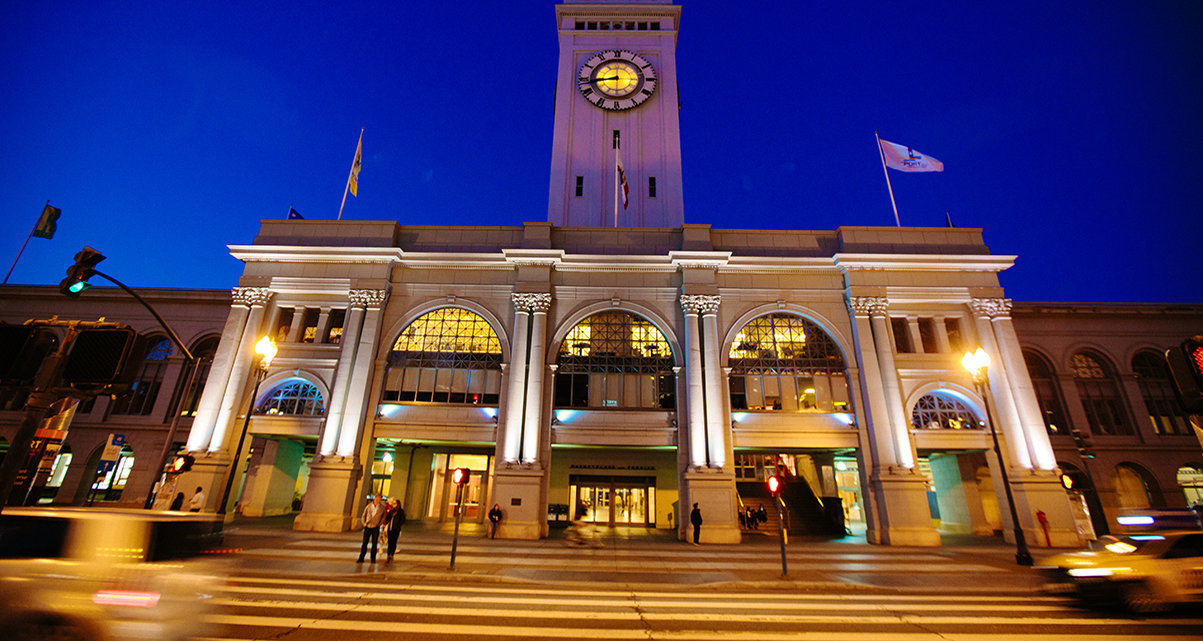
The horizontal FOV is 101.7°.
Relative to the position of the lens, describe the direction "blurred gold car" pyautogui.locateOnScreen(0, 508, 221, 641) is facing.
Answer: facing away from the viewer and to the left of the viewer

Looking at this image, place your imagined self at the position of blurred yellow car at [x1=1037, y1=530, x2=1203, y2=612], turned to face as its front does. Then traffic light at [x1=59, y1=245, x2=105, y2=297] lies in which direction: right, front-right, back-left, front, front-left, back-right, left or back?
front

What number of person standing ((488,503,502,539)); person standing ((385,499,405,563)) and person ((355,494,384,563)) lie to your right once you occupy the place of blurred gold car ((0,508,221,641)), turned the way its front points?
3

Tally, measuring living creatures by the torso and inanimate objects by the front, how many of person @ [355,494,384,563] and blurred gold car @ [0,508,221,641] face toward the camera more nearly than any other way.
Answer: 1

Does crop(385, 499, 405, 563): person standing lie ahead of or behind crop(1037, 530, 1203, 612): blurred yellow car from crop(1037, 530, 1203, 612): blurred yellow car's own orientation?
ahead

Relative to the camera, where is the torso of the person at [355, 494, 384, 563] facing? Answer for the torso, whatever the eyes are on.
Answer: toward the camera

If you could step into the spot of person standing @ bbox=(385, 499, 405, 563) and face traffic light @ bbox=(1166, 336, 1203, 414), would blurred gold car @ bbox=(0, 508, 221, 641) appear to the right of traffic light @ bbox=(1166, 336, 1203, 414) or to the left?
right

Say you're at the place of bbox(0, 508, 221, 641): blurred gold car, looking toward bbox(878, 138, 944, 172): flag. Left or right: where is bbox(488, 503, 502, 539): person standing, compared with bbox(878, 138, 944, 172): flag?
left

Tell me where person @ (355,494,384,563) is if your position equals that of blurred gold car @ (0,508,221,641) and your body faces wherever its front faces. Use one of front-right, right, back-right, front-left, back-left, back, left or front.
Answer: right

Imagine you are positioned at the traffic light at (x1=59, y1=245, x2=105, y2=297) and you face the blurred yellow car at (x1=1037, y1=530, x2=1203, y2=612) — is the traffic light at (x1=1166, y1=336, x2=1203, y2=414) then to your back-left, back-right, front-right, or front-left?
front-right

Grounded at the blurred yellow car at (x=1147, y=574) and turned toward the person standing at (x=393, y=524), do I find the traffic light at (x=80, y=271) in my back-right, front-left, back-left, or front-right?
front-left
